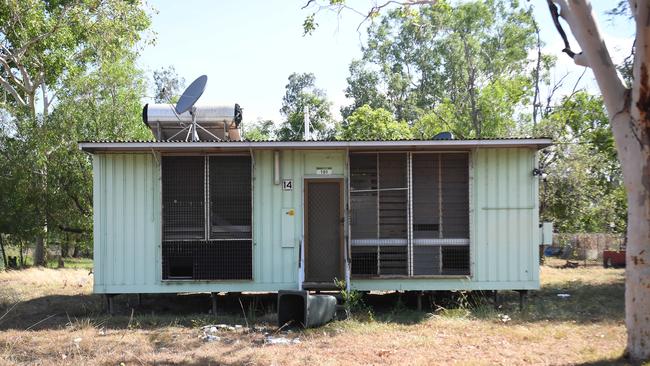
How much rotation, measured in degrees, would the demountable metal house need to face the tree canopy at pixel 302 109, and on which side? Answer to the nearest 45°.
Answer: approximately 180°

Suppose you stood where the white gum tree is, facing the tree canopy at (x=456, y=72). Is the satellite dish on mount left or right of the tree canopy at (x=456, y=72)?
left

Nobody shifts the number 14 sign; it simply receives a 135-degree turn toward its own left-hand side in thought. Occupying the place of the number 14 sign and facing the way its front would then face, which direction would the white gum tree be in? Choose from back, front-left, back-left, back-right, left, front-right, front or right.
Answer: right

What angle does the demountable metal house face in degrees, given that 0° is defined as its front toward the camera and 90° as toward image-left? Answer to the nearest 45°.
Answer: approximately 0°

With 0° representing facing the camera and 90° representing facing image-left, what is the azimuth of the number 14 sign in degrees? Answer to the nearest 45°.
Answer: approximately 0°

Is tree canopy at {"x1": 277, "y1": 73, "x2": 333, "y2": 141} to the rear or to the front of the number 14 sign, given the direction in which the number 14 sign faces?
to the rear

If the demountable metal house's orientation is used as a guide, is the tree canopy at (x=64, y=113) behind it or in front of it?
behind

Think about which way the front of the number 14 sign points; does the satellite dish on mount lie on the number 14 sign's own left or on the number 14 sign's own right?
on the number 14 sign's own right
